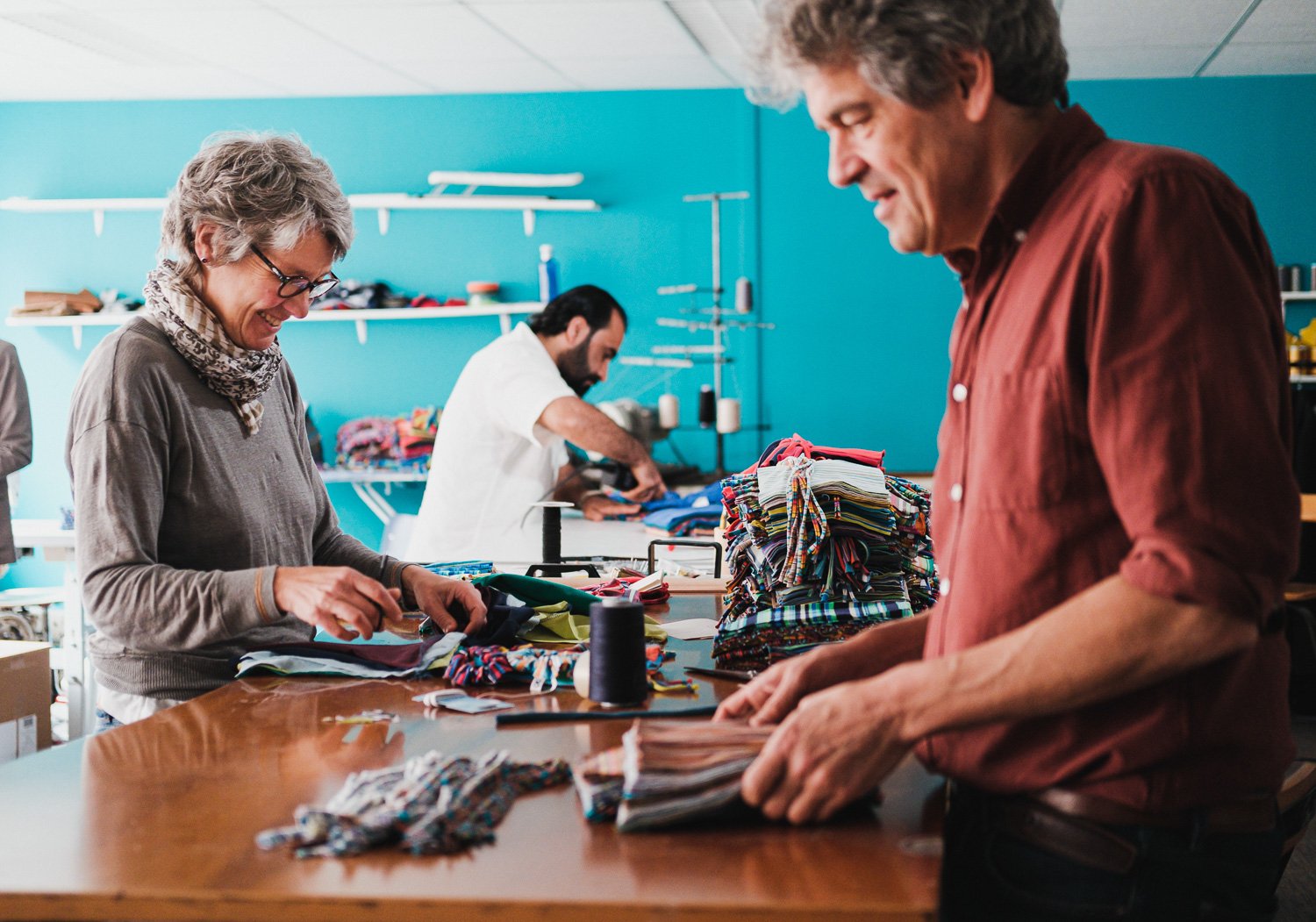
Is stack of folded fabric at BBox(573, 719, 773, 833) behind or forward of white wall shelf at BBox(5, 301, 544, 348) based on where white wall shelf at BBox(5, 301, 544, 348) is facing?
forward

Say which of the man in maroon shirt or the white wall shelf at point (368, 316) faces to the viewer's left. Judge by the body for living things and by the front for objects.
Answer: the man in maroon shirt

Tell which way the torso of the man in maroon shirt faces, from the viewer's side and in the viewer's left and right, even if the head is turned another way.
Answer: facing to the left of the viewer

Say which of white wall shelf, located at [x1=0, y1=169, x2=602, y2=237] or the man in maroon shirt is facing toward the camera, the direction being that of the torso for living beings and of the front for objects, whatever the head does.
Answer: the white wall shelf

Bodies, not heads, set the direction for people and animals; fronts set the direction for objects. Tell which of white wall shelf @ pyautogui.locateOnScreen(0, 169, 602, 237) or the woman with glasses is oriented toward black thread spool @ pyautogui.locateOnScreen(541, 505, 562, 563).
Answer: the white wall shelf

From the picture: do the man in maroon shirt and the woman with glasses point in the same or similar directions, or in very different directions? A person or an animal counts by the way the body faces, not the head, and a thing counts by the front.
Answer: very different directions

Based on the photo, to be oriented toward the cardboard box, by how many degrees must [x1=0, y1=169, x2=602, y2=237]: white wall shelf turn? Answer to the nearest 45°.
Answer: approximately 45° to its right

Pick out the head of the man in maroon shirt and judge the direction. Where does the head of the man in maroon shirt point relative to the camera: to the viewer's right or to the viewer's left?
to the viewer's left

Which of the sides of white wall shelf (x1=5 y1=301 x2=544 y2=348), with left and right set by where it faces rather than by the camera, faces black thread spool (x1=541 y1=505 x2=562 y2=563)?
front

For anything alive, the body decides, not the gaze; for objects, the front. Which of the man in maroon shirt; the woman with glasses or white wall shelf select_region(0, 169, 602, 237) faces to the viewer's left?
the man in maroon shirt

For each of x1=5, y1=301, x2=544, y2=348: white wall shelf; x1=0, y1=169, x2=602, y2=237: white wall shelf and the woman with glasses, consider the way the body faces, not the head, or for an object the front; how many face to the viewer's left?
0

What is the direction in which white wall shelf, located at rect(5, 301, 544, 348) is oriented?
toward the camera

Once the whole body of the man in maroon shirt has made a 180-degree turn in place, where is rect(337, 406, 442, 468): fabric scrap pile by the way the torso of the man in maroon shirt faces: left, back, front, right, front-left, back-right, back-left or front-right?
back-left

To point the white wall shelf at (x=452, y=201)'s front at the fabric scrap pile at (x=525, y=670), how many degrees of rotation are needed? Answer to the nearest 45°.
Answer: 0° — it already faces it

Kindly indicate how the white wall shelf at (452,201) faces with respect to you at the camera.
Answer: facing the viewer

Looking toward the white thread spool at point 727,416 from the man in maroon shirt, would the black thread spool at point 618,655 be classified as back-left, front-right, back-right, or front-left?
front-left

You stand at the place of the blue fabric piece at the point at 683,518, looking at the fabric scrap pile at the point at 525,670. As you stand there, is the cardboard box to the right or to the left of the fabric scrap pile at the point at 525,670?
right

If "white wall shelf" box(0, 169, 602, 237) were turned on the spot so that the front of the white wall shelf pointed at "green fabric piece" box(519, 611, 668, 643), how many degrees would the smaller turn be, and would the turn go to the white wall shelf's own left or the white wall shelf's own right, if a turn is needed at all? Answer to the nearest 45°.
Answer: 0° — it already faces it

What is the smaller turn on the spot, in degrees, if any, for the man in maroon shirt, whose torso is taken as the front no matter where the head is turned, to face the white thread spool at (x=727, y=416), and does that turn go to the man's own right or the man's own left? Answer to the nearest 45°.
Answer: approximately 90° to the man's own right
